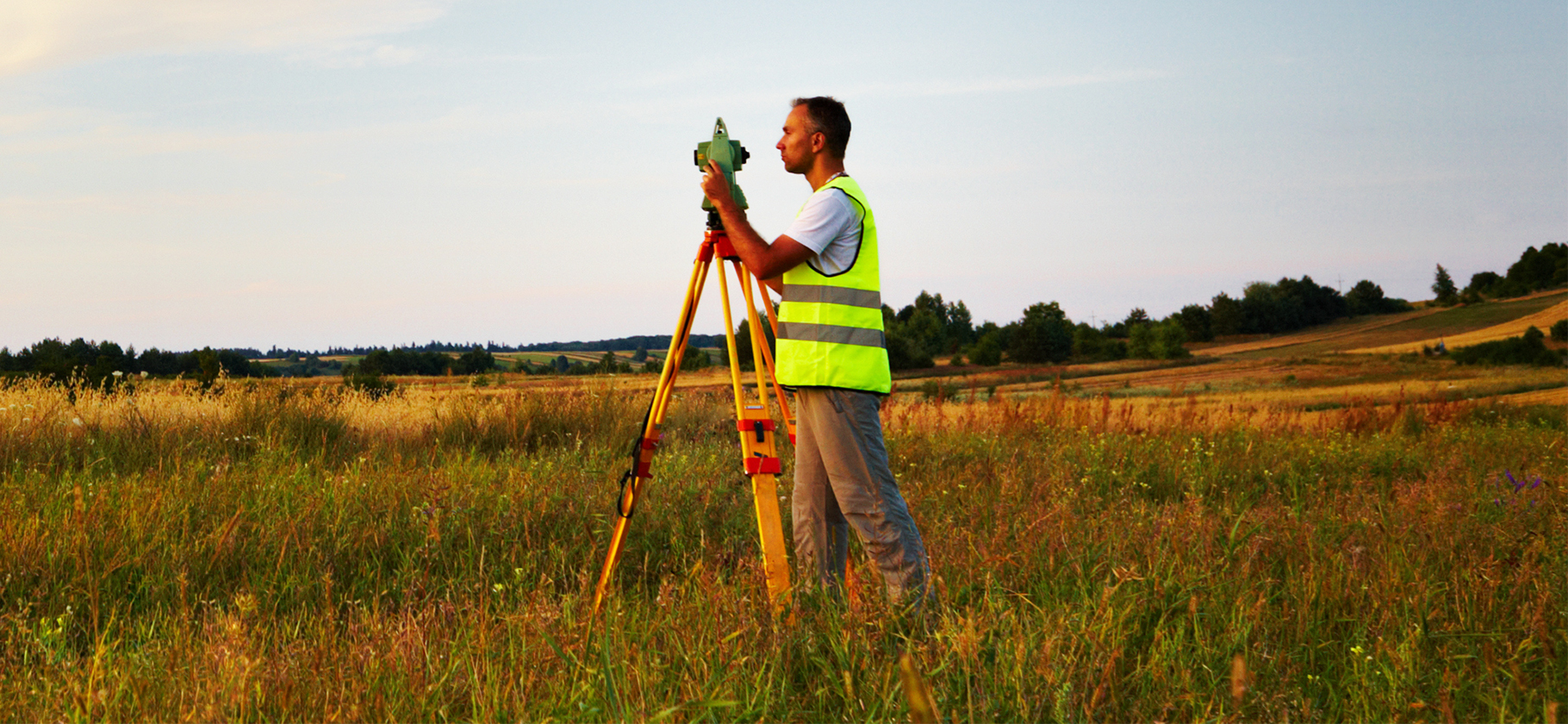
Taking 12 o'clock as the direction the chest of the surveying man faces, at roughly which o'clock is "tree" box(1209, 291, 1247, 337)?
The tree is roughly at 4 o'clock from the surveying man.

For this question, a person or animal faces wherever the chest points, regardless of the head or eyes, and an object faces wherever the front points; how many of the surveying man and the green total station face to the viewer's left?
2

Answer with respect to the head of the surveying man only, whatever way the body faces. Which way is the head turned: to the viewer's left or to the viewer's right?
to the viewer's left

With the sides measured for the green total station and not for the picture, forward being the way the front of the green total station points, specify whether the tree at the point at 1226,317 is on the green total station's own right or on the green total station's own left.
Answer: on the green total station's own right

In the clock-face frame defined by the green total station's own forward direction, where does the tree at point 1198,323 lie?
The tree is roughly at 4 o'clock from the green total station.

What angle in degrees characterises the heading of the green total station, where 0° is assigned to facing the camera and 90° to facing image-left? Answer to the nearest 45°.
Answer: approximately 90°

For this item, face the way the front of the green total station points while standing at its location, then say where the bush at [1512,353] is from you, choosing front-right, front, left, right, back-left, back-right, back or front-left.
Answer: back-right

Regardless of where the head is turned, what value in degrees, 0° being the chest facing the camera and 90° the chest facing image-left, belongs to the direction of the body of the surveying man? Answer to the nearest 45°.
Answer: approximately 90°

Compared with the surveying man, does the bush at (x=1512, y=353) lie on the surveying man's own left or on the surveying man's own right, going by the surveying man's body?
on the surveying man's own right
